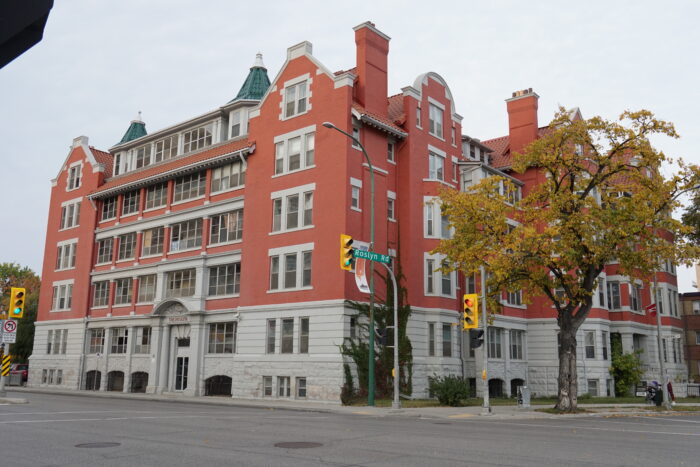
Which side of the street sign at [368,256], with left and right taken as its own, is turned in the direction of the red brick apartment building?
back

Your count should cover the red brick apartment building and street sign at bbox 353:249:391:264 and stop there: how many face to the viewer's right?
0

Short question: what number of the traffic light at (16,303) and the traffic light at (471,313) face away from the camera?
0

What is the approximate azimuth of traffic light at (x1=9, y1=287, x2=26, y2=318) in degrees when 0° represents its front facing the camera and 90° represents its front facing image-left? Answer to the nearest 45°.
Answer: approximately 315°

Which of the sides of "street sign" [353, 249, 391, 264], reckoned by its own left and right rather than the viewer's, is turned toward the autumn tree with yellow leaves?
left

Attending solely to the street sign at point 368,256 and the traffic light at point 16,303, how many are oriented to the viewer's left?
0

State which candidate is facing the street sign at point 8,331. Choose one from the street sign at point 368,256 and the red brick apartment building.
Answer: the red brick apartment building

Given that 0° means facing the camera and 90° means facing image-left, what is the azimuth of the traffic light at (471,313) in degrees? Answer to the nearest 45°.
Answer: approximately 45°

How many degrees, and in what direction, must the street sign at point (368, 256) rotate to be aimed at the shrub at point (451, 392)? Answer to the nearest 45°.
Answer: approximately 135° to its left
